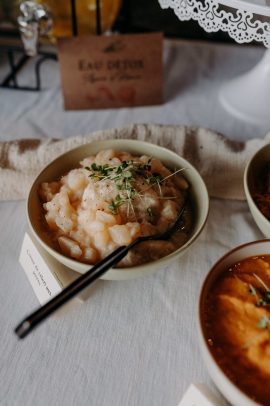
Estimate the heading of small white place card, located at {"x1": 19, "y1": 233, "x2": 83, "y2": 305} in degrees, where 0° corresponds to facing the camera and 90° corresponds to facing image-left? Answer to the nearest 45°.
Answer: approximately 45°

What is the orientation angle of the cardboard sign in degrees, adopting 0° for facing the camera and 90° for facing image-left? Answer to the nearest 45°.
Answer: approximately 0°

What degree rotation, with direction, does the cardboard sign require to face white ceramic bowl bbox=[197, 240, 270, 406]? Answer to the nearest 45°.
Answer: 0° — it already faces it

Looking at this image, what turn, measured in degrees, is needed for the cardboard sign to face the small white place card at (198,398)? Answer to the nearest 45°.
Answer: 0° — it already faces it
